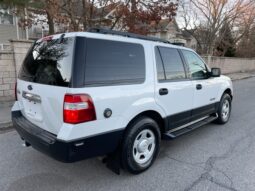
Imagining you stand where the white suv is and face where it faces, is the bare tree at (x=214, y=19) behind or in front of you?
in front

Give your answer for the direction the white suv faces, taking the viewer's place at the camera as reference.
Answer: facing away from the viewer and to the right of the viewer
